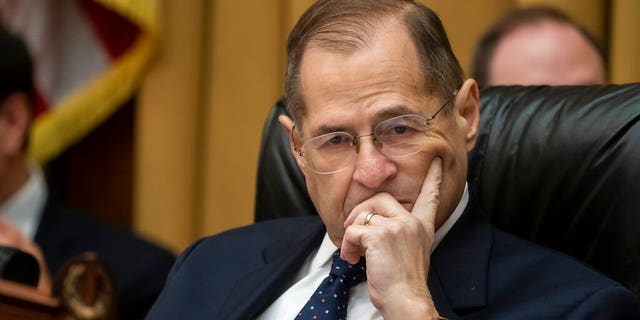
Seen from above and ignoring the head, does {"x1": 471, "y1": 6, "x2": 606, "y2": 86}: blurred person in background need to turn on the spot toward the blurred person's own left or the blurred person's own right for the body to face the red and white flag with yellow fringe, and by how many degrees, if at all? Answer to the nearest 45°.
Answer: approximately 90° to the blurred person's own right

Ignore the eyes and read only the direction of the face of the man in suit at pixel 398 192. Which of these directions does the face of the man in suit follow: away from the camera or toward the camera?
toward the camera

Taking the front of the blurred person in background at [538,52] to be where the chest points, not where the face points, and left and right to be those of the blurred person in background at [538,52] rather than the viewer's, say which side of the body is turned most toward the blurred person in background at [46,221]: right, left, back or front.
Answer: right

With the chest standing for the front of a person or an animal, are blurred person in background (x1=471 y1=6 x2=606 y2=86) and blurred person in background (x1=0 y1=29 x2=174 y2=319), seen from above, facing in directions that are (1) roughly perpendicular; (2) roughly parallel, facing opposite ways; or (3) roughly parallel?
roughly parallel

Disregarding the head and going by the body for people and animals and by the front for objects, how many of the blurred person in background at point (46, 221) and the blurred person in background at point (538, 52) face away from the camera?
0

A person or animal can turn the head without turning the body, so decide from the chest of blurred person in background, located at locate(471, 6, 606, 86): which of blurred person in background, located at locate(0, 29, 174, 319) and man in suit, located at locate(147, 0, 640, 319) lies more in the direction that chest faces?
the man in suit

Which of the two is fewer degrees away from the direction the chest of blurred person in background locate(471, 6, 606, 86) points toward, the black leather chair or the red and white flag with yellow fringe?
the black leather chair

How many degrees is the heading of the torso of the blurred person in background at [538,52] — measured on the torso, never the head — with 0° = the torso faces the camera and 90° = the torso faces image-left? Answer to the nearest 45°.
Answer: approximately 0°

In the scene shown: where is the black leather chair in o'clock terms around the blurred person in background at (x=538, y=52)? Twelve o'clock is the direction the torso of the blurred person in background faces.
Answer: The black leather chair is roughly at 12 o'clock from the blurred person in background.

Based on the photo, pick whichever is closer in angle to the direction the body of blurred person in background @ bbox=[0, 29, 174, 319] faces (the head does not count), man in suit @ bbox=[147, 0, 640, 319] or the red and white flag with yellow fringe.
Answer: the man in suit
